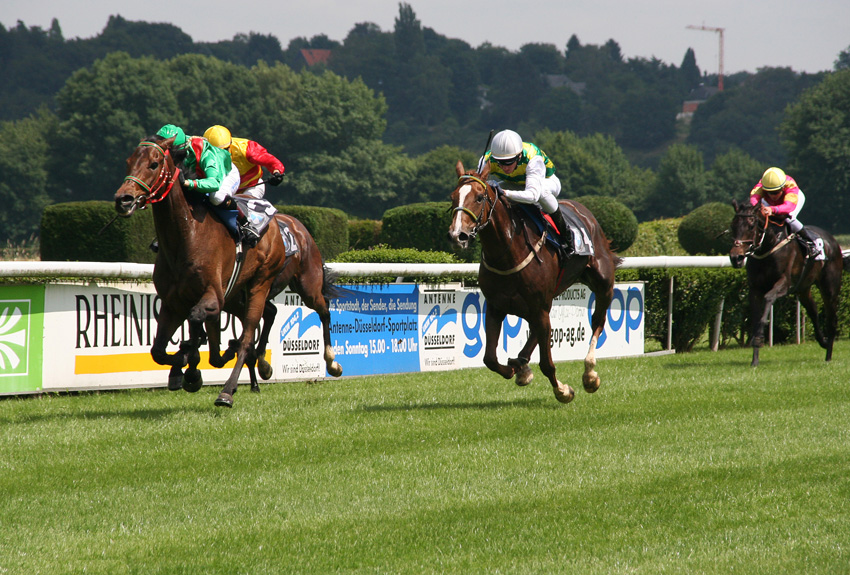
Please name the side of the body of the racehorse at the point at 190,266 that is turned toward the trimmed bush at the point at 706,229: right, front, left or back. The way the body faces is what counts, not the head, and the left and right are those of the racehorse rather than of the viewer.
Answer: back

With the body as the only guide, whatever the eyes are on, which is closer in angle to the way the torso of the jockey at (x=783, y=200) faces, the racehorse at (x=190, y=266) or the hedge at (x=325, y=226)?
the racehorse

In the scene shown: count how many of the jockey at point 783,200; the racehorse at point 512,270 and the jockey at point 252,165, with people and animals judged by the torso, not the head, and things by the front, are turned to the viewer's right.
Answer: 0

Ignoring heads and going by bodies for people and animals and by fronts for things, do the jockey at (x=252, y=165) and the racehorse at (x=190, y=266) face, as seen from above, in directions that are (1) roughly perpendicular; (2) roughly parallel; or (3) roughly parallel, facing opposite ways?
roughly parallel

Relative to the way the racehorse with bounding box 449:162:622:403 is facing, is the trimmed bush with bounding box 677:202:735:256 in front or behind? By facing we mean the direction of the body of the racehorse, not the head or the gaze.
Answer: behind

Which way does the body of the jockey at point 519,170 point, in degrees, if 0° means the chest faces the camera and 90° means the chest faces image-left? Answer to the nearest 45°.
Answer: approximately 45°

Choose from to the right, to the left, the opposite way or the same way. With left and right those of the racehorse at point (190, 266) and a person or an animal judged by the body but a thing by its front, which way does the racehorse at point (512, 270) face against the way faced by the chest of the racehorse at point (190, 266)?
the same way

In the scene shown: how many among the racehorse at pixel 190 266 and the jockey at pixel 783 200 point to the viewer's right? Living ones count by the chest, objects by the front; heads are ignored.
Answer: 0

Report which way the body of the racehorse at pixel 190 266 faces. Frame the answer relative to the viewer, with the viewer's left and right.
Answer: facing the viewer and to the left of the viewer

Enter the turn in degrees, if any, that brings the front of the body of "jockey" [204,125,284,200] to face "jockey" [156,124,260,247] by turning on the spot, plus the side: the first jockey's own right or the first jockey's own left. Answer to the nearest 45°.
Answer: approximately 45° to the first jockey's own left

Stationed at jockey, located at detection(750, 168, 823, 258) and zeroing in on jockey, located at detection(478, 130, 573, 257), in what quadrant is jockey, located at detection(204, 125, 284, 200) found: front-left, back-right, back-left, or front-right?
front-right

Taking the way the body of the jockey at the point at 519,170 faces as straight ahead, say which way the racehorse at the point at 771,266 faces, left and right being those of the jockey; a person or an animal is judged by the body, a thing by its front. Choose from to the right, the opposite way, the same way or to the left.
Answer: the same way

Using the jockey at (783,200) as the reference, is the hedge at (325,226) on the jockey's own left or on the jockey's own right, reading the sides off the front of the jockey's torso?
on the jockey's own right

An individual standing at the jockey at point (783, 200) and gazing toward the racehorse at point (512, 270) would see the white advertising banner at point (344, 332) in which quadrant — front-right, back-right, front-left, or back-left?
front-right

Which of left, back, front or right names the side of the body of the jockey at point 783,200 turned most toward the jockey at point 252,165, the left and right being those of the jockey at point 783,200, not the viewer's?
front
